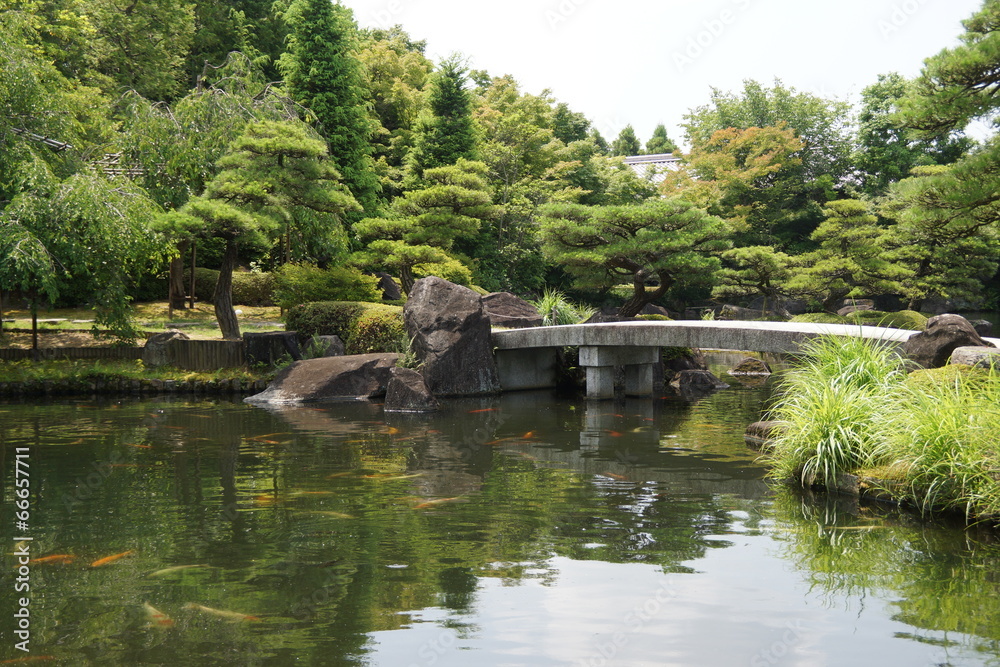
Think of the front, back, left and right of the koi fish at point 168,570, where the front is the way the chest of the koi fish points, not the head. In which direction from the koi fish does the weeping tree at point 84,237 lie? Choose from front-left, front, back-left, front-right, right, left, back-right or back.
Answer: right

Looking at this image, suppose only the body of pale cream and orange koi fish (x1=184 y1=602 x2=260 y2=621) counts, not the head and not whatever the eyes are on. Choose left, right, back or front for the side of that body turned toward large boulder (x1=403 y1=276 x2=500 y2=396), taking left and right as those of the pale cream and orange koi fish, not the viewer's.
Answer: left

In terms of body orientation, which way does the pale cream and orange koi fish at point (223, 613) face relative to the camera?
to the viewer's right

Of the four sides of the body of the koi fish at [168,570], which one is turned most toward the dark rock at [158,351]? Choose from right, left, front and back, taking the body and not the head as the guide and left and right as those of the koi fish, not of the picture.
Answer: right

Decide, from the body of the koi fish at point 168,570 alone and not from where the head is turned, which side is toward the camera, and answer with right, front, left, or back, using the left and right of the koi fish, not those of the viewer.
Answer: left

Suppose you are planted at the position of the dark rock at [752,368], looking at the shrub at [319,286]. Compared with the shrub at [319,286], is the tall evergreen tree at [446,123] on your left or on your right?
right

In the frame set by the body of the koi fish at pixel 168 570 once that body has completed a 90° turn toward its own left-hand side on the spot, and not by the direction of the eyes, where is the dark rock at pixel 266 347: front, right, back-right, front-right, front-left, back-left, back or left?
back

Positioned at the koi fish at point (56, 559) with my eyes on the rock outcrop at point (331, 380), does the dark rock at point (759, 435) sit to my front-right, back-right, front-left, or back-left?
front-right
